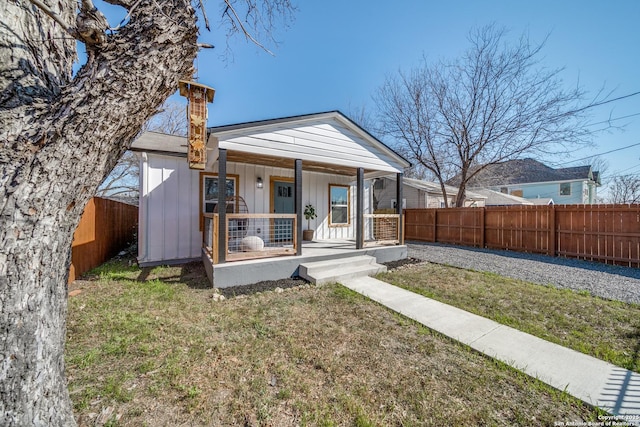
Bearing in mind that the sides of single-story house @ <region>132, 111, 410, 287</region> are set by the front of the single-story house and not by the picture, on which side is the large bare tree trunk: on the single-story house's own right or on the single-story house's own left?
on the single-story house's own right

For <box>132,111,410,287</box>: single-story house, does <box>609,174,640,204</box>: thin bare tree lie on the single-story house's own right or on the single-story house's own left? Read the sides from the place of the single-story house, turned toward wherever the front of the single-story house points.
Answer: on the single-story house's own left

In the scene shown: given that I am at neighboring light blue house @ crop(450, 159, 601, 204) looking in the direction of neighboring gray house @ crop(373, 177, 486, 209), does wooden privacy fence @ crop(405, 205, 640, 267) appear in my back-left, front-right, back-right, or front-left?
front-left

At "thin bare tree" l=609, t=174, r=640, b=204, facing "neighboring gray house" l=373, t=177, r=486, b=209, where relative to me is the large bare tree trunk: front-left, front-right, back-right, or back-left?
front-left

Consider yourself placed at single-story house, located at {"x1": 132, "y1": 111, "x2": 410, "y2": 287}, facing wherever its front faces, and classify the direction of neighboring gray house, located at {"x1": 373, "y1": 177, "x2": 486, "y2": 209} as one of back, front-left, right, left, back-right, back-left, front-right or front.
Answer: left

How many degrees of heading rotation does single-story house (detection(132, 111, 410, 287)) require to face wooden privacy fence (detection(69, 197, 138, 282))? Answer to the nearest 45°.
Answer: approximately 135° to its right

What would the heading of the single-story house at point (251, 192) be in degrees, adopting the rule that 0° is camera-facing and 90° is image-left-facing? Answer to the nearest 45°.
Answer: approximately 315°

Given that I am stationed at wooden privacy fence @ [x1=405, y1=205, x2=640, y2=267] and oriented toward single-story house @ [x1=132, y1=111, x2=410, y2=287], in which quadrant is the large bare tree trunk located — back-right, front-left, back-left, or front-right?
front-left

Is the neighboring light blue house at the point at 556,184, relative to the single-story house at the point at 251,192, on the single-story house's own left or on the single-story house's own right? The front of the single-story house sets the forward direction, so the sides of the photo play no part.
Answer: on the single-story house's own left

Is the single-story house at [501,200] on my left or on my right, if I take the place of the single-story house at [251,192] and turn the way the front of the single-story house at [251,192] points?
on my left
